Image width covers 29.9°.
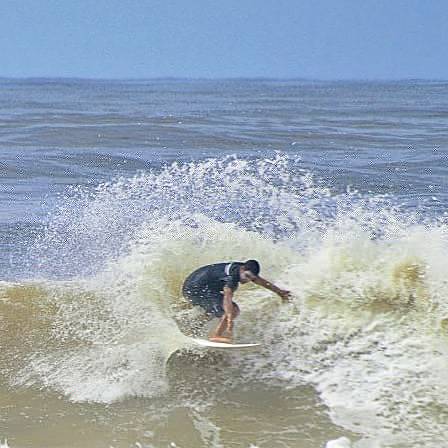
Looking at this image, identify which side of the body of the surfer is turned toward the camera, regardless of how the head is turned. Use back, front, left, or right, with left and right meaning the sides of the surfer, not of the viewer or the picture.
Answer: right
